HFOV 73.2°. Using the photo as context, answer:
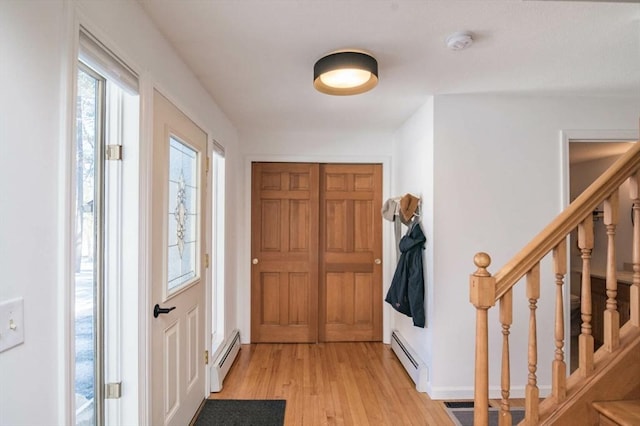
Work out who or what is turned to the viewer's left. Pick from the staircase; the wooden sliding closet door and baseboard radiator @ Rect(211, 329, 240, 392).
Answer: the staircase

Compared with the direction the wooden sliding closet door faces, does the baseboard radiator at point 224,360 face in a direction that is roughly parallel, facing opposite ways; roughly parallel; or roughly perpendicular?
roughly perpendicular

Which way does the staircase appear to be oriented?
to the viewer's left

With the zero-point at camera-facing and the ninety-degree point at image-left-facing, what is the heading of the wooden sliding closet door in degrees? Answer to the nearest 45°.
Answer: approximately 0°

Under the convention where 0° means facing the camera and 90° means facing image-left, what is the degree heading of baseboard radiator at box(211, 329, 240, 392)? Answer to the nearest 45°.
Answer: approximately 270°

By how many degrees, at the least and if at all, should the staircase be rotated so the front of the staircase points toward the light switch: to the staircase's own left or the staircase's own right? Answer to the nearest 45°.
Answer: approximately 45° to the staircase's own left
